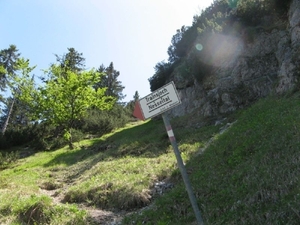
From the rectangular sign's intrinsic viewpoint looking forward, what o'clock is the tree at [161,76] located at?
The tree is roughly at 6 o'clock from the rectangular sign.

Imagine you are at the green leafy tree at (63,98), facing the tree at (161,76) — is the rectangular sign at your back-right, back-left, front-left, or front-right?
back-right

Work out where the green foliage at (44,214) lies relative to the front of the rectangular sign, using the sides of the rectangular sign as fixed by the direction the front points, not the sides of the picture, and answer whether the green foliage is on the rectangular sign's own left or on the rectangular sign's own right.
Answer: on the rectangular sign's own right

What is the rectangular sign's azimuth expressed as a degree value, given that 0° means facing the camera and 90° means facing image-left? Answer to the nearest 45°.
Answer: approximately 0°

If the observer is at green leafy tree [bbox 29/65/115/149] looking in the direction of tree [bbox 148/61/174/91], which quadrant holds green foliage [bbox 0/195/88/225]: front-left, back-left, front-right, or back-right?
back-right

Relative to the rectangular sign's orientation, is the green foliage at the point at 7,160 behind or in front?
behind

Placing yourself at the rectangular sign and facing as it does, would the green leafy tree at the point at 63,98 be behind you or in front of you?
behind
